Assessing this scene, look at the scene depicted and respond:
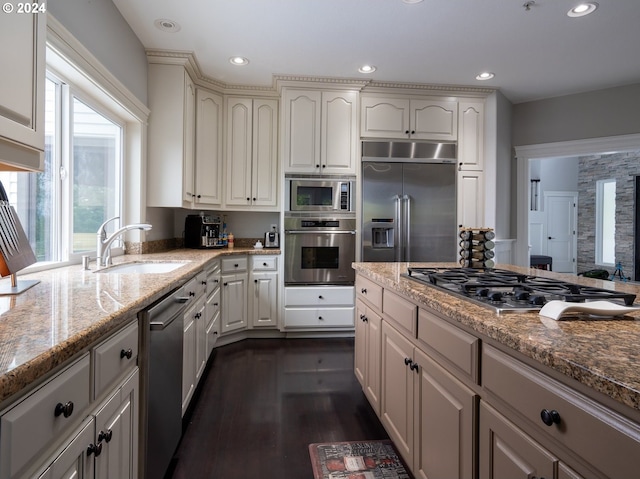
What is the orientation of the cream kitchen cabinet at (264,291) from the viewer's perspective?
toward the camera

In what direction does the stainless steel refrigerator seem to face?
toward the camera

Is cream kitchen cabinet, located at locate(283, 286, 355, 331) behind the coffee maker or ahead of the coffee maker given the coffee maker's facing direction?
ahead

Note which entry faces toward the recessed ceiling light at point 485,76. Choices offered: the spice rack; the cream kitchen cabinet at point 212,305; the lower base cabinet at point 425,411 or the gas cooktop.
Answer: the cream kitchen cabinet

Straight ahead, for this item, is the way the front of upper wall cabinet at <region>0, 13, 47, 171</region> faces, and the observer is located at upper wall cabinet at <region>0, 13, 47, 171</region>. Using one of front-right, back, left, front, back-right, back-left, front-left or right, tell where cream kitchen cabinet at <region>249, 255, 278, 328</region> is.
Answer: left

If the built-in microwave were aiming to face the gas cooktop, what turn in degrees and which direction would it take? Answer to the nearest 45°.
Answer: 0° — it already faces it

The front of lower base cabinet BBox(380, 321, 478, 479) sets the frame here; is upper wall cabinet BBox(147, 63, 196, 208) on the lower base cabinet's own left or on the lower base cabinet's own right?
on the lower base cabinet's own right

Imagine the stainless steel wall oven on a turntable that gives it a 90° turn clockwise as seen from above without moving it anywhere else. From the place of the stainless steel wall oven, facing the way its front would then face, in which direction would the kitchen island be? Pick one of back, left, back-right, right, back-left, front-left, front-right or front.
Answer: left

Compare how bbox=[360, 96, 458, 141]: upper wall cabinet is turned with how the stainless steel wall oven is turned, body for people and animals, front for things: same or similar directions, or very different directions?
same or similar directions

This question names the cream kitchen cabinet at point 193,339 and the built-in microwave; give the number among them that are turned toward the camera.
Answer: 1

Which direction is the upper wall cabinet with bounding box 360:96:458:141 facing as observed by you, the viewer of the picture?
facing the viewer

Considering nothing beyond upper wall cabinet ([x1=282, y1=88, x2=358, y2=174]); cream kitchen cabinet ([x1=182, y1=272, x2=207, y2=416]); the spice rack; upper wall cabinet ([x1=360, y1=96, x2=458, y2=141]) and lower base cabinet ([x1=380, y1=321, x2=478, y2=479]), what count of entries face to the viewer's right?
1

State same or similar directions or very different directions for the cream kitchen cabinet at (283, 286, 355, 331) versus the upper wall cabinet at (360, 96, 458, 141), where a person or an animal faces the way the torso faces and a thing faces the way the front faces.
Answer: same or similar directions

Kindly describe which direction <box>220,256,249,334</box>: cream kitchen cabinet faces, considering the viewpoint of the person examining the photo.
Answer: facing the viewer and to the right of the viewer

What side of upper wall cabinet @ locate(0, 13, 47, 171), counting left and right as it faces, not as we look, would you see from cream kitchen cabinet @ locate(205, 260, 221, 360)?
left

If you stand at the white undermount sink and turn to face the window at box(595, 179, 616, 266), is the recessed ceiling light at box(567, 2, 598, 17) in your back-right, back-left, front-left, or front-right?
front-right

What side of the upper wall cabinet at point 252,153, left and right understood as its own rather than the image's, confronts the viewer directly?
front

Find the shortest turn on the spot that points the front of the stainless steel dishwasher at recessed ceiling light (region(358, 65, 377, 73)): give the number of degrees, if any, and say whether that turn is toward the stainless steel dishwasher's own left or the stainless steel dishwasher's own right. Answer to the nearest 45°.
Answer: approximately 45° to the stainless steel dishwasher's own left
